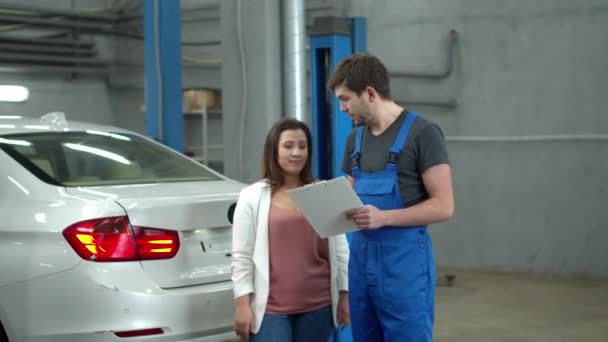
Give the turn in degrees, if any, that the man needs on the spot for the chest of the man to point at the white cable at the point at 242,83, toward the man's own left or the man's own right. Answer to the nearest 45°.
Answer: approximately 90° to the man's own right

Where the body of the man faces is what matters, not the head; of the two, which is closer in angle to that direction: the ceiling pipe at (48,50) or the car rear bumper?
the car rear bumper

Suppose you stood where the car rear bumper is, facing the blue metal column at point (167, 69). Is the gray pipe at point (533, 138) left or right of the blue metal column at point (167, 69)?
right

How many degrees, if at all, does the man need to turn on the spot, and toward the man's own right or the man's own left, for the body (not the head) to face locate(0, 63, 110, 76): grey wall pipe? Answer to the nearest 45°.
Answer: approximately 90° to the man's own right

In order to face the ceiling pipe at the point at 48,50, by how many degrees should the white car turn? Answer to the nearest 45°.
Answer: approximately 45° to its right

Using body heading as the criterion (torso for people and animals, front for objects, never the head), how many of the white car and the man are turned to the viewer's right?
0

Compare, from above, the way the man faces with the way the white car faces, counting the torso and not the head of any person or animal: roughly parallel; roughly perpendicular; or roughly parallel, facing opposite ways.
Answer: roughly perpendicular

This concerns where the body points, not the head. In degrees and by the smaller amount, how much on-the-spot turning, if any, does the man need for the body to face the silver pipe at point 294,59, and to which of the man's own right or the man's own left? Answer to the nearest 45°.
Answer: approximately 135° to the man's own right

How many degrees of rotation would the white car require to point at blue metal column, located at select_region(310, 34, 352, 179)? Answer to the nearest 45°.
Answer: approximately 90° to its right

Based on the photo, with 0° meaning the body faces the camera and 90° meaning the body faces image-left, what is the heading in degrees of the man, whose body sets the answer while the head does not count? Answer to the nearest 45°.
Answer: approximately 45°

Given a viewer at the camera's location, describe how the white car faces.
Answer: facing away from the viewer and to the left of the viewer

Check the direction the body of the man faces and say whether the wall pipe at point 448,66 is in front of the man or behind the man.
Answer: behind

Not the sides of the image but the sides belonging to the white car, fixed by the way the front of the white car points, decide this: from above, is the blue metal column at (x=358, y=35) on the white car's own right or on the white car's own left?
on the white car's own right

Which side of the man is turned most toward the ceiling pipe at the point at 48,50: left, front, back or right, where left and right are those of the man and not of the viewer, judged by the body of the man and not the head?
right

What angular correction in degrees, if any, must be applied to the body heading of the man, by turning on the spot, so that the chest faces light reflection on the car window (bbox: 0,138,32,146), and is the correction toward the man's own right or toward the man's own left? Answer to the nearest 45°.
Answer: approximately 90° to the man's own right
